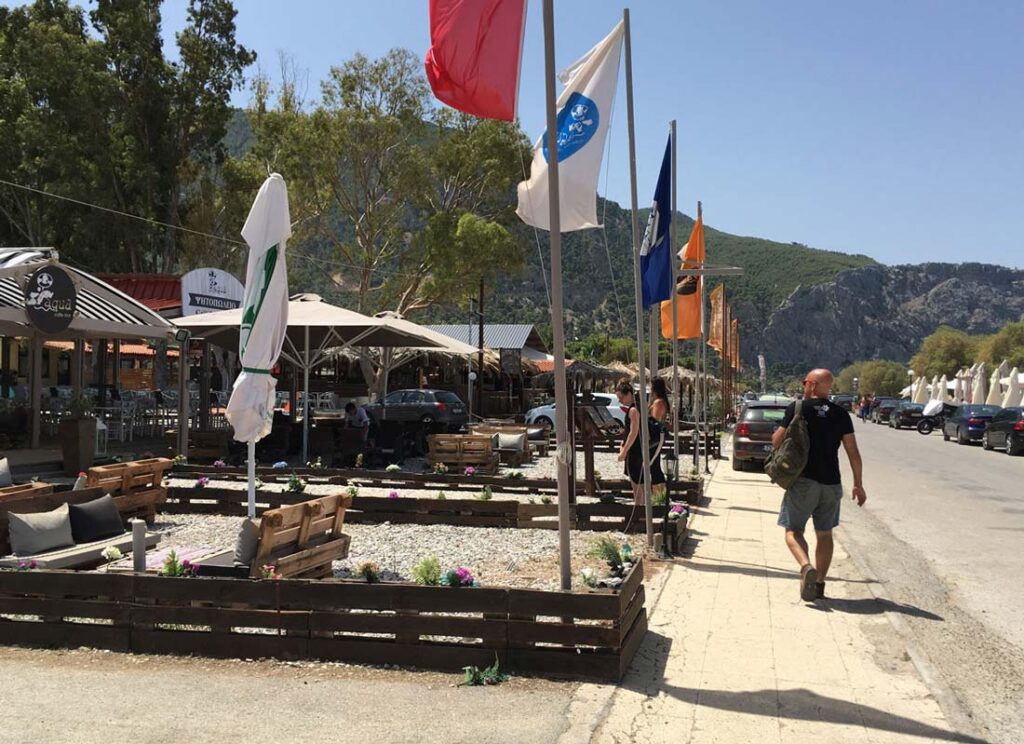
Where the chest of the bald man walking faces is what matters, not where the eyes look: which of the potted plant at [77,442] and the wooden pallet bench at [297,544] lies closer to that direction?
the potted plant

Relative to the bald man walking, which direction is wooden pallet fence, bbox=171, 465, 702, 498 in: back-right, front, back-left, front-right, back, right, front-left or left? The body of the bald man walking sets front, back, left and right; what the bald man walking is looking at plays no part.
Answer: front-left

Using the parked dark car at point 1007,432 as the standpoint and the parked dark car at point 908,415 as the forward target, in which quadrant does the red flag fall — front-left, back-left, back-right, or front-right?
back-left

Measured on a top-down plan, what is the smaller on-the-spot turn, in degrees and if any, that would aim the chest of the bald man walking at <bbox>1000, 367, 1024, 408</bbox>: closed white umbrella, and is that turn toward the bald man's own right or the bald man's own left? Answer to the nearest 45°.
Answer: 0° — they already face it

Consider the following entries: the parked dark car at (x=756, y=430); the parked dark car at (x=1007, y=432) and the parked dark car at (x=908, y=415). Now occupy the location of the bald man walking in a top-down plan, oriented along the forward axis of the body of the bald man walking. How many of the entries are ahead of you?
3

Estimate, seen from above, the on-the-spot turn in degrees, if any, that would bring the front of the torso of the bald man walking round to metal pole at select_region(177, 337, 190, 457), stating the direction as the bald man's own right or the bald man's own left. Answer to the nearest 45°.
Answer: approximately 45° to the bald man's own left

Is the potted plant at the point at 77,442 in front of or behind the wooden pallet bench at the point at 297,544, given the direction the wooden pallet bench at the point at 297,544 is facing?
in front

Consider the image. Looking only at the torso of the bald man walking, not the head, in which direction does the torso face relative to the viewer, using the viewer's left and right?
facing away from the viewer

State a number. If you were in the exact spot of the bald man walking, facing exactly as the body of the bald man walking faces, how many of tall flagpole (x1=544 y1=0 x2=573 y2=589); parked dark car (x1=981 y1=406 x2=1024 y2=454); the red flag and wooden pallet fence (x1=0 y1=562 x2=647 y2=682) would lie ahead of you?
1

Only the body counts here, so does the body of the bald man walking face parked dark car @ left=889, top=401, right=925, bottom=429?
yes
